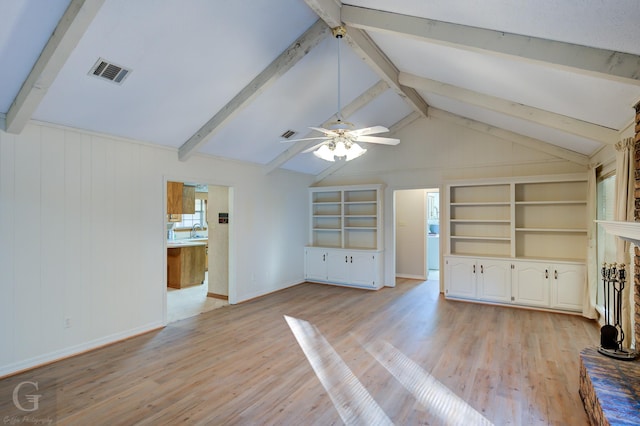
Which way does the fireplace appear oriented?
to the viewer's left

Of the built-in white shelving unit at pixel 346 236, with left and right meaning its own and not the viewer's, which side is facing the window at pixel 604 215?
left

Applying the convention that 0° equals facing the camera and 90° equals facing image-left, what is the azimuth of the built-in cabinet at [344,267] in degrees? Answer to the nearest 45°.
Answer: approximately 45°

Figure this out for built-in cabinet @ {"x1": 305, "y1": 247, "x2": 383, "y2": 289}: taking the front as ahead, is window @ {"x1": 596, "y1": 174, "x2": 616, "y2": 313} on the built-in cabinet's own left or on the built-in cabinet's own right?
on the built-in cabinet's own left

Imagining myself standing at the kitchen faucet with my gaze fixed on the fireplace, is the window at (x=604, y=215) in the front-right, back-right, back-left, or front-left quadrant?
front-left

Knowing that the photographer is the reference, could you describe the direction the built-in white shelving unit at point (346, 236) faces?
facing the viewer and to the left of the viewer

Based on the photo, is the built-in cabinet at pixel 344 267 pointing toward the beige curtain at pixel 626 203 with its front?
no

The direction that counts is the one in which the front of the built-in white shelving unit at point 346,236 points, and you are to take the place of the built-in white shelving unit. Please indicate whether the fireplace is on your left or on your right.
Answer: on your left

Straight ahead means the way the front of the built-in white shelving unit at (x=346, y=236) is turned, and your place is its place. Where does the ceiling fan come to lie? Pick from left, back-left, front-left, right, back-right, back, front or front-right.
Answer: front-left

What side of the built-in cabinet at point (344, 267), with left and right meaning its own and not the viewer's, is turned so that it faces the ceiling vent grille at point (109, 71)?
front

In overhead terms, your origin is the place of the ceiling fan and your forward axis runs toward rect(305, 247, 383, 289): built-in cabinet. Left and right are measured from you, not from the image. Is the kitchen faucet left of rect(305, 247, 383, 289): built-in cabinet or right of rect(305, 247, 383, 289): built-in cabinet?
left

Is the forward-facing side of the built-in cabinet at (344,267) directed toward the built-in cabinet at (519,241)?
no

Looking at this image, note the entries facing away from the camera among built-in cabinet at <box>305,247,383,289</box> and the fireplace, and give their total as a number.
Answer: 0

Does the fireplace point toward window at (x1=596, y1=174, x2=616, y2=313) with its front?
no
